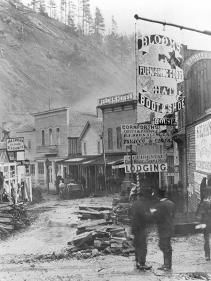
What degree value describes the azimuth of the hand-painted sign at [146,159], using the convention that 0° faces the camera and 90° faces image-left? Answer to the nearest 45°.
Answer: approximately 0°

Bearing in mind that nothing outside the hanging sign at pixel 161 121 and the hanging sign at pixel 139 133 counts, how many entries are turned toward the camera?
2

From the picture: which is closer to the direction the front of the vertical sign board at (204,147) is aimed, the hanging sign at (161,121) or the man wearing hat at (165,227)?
the man wearing hat

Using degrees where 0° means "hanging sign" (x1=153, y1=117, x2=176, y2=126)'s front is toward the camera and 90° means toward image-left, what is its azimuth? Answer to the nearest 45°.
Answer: approximately 0°
